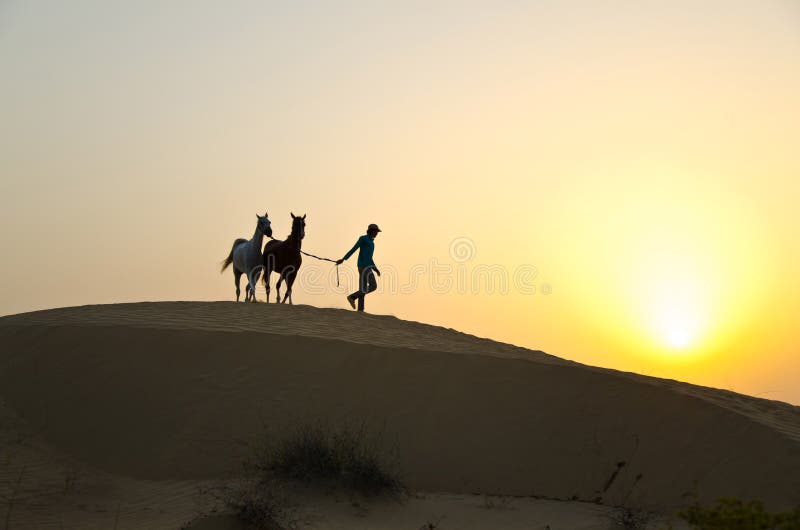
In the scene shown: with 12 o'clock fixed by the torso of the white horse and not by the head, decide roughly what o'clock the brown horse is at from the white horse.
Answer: The brown horse is roughly at 12 o'clock from the white horse.

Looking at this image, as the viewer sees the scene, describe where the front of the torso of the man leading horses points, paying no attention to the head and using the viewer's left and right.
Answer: facing to the right of the viewer

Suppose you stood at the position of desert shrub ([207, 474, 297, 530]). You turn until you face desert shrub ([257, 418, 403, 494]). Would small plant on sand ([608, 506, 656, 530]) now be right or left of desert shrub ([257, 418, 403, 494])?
right

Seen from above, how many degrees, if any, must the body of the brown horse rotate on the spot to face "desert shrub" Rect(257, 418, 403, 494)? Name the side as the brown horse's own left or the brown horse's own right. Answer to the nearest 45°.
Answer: approximately 45° to the brown horse's own right

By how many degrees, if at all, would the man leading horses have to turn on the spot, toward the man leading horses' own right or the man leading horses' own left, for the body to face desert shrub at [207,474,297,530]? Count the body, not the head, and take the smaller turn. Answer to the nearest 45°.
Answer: approximately 90° to the man leading horses' own right

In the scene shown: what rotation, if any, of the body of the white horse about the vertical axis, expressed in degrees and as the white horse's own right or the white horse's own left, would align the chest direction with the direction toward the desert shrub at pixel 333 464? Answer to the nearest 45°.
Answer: approximately 45° to the white horse's own right

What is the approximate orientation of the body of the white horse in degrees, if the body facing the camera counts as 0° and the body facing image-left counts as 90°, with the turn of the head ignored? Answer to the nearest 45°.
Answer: approximately 315°

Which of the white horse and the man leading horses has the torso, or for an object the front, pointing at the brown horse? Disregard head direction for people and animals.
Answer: the white horse
